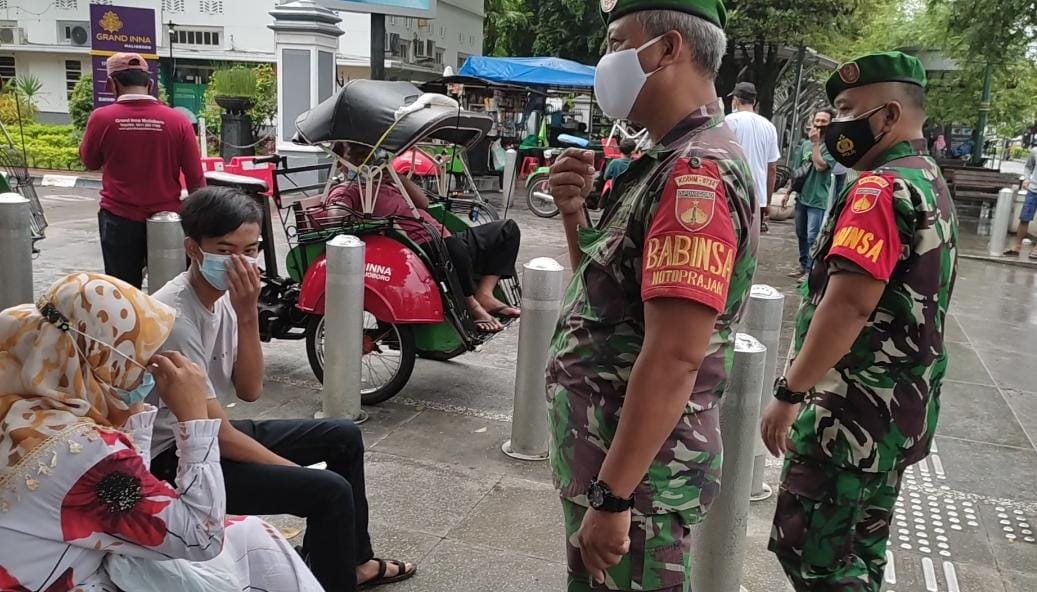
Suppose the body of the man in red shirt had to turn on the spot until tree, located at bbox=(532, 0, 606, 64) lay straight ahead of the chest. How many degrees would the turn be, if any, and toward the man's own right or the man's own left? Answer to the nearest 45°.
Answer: approximately 45° to the man's own right

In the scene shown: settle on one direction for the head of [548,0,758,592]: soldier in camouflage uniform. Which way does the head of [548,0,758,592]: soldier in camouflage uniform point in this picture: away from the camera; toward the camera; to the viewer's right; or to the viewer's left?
to the viewer's left

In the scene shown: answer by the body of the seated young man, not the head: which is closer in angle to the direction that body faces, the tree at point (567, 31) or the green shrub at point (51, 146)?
the tree

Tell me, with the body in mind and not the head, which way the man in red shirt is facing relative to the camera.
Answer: away from the camera

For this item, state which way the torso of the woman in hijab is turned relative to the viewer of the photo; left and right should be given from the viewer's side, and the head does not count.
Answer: facing to the right of the viewer

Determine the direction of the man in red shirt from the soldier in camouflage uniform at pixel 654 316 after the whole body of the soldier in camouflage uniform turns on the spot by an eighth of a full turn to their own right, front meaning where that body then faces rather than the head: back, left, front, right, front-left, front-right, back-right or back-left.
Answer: front

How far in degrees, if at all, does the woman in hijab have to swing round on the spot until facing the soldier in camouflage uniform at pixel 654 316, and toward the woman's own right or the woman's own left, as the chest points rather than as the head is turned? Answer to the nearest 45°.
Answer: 0° — they already face them

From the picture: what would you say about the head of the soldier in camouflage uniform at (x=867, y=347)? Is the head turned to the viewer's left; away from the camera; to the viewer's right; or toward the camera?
to the viewer's left

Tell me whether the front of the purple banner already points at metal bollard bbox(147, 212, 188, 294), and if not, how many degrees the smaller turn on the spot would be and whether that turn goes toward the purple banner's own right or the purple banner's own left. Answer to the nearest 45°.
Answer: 0° — it already faces it

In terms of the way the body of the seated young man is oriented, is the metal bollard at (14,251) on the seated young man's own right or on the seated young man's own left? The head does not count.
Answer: on the seated young man's own left

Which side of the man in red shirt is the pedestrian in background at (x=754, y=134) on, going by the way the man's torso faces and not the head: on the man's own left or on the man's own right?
on the man's own right

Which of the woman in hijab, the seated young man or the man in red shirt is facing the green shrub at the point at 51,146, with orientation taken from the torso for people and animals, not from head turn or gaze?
the man in red shirt

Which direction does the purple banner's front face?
toward the camera

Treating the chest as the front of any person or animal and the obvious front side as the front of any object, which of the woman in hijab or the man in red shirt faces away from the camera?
the man in red shirt

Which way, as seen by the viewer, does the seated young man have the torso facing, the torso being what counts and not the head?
to the viewer's right

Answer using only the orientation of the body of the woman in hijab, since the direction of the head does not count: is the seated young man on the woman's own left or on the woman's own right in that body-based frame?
on the woman's own left

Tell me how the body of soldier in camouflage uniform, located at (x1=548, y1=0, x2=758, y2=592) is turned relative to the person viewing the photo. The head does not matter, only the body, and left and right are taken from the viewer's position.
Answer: facing to the left of the viewer

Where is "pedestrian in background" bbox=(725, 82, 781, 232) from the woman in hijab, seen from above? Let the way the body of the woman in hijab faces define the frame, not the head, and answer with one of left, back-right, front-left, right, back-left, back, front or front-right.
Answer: front-left
